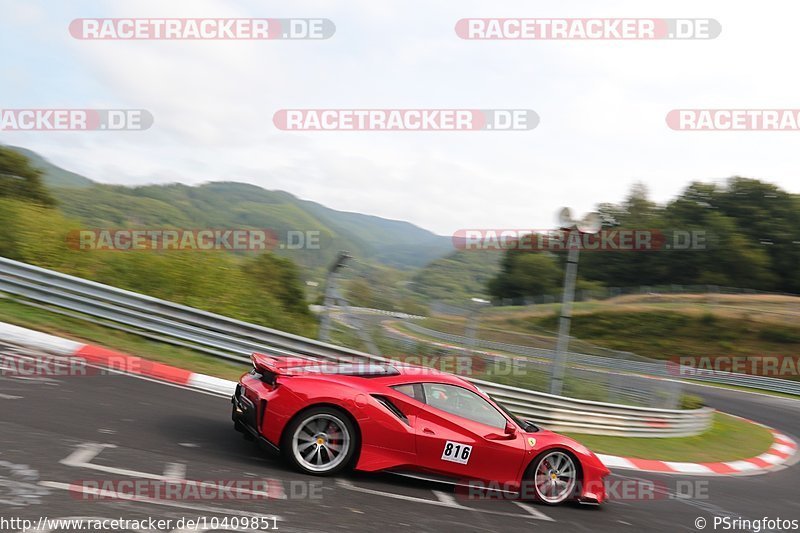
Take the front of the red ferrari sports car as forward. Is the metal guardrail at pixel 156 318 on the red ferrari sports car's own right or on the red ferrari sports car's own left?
on the red ferrari sports car's own left

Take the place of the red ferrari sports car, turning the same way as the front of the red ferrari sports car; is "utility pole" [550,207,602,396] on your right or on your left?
on your left

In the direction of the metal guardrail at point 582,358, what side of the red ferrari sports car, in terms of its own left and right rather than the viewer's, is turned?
left

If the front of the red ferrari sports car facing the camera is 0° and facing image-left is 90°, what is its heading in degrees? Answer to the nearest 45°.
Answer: approximately 270°

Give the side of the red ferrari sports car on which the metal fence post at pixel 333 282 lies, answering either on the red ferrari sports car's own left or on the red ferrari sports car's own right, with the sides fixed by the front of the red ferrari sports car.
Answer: on the red ferrari sports car's own left
